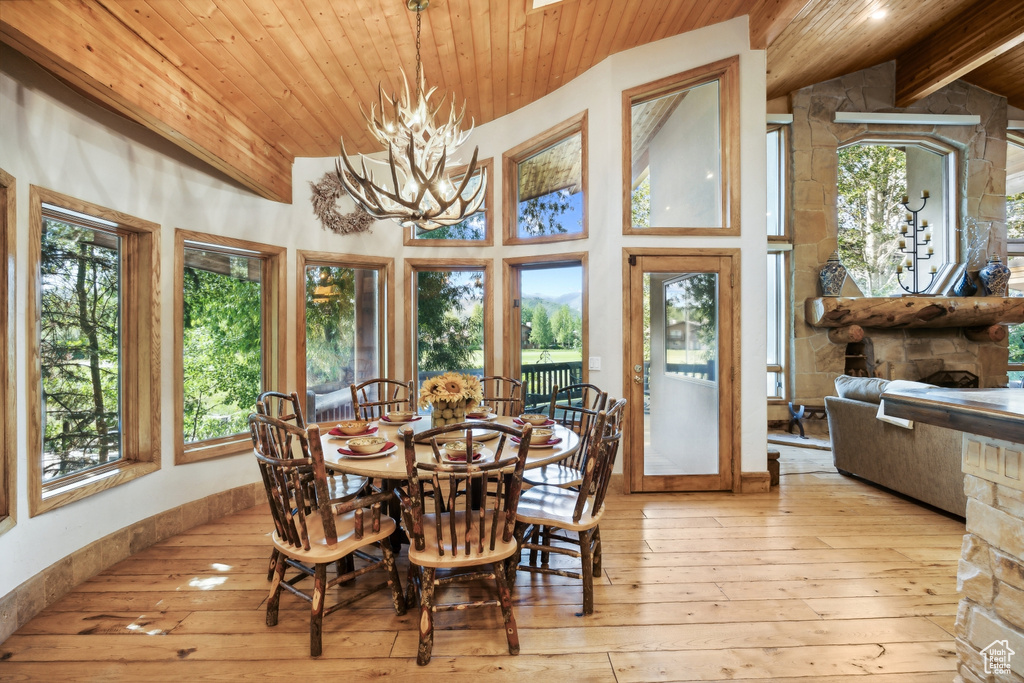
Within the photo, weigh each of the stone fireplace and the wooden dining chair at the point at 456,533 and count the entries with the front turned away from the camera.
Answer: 1

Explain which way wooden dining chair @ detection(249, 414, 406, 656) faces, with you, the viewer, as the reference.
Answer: facing away from the viewer and to the right of the viewer

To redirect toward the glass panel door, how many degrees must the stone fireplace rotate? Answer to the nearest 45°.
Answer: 0° — it already faces it

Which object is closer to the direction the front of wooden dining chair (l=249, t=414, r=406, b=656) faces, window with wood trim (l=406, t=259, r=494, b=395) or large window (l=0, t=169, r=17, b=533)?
the window with wood trim

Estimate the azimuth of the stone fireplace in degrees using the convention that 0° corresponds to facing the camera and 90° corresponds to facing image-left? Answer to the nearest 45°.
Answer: approximately 0°

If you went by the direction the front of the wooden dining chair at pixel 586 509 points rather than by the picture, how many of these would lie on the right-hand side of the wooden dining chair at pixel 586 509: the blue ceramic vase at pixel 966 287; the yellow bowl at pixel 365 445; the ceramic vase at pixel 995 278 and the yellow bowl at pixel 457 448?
2

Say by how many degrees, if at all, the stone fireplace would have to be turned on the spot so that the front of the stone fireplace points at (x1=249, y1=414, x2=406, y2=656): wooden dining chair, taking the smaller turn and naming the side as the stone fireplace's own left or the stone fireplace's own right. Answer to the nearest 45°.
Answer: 0° — it already faces it

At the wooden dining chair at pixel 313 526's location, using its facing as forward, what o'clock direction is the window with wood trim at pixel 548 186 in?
The window with wood trim is roughly at 12 o'clock from the wooden dining chair.

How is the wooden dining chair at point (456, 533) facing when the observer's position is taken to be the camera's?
facing away from the viewer

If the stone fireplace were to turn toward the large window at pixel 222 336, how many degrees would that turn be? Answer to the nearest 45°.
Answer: approximately 45° to its right

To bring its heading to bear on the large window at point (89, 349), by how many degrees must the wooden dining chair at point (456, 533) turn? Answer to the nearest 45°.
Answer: approximately 45° to its left

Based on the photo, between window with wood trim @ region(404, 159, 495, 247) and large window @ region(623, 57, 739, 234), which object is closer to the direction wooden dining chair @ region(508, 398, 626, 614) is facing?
the window with wood trim

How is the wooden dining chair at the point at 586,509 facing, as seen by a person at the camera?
facing away from the viewer and to the left of the viewer
